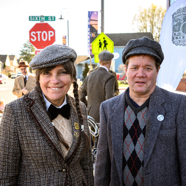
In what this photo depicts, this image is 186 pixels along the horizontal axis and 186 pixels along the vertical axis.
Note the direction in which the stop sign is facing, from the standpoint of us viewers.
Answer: facing the viewer

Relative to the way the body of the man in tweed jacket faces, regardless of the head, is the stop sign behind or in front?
behind

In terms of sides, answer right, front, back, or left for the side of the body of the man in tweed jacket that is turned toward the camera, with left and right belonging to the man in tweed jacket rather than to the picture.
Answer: front

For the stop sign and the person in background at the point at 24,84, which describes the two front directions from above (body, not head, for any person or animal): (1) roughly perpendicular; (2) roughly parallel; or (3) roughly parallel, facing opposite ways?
roughly parallel

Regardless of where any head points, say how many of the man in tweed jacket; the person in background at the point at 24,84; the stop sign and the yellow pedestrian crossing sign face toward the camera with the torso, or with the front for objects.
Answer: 4

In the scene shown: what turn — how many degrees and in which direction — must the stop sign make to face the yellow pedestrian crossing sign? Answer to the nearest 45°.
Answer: approximately 135° to its left

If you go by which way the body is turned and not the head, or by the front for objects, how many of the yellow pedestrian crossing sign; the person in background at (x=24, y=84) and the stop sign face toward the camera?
3

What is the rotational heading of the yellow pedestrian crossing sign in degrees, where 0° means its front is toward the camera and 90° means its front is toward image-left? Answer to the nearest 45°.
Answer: approximately 0°

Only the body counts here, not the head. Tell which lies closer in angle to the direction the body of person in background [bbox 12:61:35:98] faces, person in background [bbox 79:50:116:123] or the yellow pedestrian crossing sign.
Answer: the person in background

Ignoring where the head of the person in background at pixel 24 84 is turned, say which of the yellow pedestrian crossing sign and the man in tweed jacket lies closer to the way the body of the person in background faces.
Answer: the man in tweed jacket

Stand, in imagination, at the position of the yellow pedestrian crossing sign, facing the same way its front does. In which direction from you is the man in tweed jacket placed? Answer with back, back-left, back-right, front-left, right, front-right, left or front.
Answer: front

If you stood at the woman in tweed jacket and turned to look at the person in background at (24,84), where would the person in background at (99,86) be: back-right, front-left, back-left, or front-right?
front-right

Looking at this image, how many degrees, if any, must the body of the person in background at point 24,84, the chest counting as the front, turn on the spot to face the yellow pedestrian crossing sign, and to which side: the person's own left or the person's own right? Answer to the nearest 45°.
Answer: approximately 135° to the person's own left
